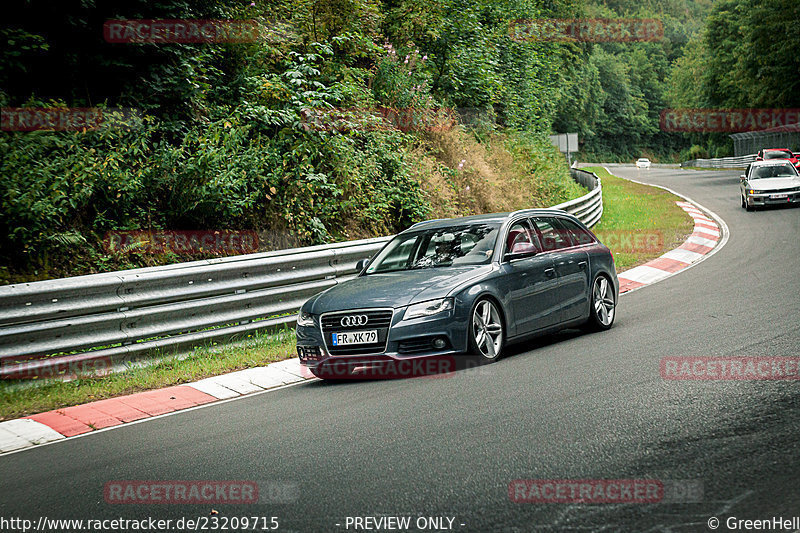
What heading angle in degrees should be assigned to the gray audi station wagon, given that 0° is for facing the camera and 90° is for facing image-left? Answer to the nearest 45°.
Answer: approximately 45°

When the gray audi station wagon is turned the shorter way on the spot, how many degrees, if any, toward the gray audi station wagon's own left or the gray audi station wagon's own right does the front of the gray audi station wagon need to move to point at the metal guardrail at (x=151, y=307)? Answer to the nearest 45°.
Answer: approximately 45° to the gray audi station wagon's own right
